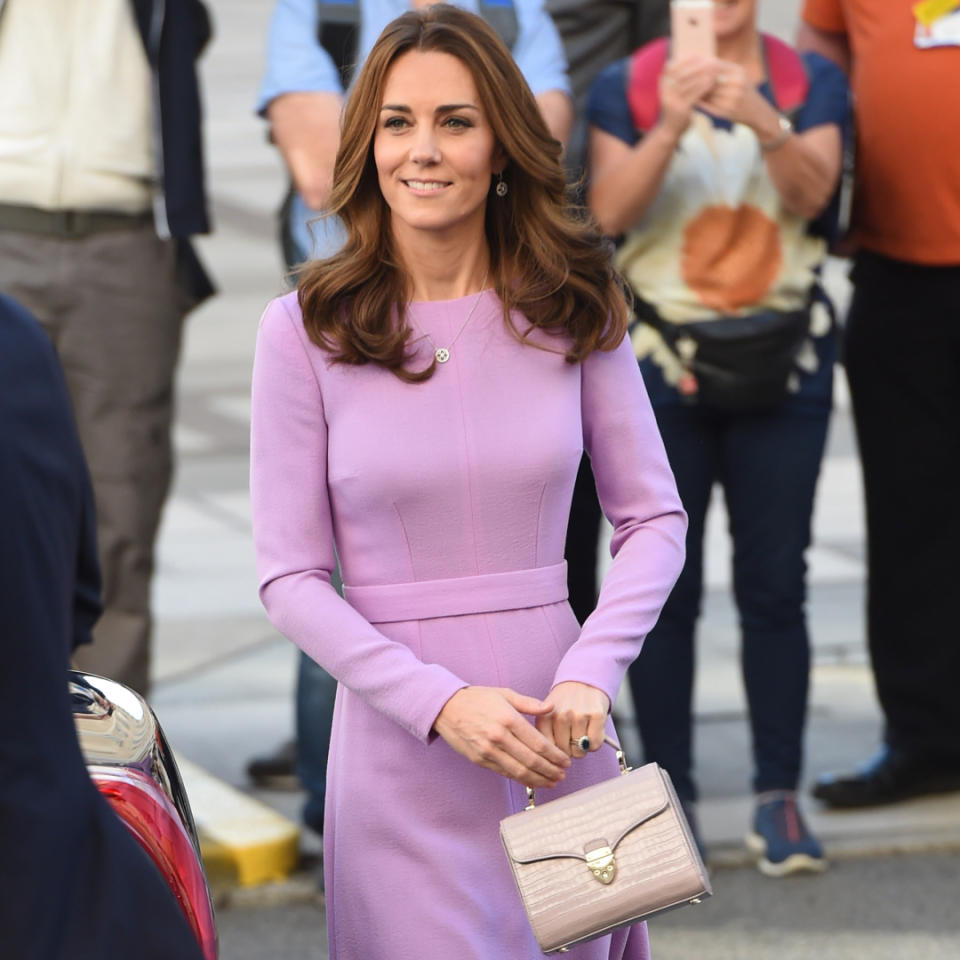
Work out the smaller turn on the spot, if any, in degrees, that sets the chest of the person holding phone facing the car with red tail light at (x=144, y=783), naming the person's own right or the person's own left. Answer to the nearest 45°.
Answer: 0° — they already face it

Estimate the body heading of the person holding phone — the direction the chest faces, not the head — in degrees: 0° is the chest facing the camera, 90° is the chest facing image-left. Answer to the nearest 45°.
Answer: approximately 0°

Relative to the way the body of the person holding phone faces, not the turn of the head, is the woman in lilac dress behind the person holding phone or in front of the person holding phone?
in front

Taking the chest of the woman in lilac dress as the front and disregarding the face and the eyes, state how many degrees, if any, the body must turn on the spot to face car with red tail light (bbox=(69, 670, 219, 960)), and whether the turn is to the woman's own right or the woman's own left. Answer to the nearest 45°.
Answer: approximately 45° to the woman's own right

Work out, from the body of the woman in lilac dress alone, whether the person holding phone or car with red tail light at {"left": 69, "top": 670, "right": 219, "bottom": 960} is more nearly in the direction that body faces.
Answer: the car with red tail light

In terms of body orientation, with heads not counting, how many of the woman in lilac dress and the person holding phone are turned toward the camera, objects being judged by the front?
2

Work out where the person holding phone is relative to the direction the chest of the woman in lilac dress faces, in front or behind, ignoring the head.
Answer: behind
